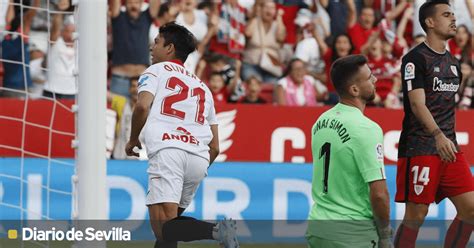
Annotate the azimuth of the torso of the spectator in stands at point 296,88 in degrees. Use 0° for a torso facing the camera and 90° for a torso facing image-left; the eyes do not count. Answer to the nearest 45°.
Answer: approximately 0°

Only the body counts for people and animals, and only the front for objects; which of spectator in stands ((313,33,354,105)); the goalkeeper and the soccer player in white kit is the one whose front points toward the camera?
the spectator in stands

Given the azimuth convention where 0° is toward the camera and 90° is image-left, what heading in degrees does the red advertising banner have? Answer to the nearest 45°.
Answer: approximately 0°

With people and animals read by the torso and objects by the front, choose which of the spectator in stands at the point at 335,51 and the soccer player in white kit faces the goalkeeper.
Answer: the spectator in stands

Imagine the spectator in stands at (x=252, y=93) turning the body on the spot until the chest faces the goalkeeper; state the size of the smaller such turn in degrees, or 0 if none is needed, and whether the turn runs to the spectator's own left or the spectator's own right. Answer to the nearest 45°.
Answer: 0° — they already face them

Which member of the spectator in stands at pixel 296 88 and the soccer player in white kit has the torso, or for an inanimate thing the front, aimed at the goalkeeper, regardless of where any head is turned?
the spectator in stands

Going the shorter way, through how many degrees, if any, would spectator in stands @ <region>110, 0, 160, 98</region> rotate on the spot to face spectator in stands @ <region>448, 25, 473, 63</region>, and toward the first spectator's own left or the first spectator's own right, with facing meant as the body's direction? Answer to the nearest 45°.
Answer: approximately 90° to the first spectator's own left
